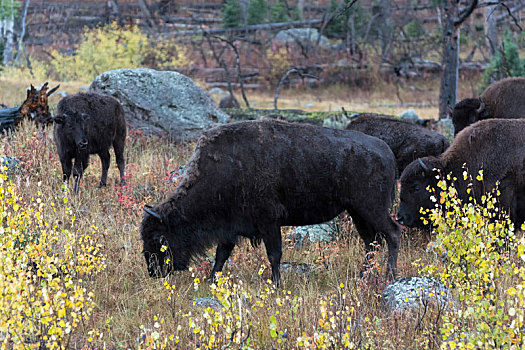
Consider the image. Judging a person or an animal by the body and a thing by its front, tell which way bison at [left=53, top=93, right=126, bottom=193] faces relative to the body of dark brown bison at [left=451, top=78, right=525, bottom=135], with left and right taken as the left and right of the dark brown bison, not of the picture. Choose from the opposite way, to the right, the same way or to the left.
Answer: to the left

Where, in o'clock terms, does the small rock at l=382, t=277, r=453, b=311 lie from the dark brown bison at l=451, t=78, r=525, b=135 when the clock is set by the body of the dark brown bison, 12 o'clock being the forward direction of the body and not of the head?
The small rock is roughly at 9 o'clock from the dark brown bison.

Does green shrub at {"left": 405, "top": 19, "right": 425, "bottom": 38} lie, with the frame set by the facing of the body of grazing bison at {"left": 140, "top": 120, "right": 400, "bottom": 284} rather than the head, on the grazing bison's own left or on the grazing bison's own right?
on the grazing bison's own right

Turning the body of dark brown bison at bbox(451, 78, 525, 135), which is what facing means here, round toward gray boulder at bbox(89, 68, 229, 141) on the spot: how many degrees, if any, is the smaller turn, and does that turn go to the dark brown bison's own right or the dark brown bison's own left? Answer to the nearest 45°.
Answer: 0° — it already faces it

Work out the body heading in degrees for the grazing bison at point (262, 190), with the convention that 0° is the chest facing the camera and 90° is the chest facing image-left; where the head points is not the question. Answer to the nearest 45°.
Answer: approximately 90°

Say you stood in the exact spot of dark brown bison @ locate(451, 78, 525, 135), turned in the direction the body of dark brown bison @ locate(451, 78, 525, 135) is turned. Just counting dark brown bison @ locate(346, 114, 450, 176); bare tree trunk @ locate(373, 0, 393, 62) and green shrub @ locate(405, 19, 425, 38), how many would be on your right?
2

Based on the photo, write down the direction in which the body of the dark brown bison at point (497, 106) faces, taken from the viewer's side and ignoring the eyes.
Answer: to the viewer's left

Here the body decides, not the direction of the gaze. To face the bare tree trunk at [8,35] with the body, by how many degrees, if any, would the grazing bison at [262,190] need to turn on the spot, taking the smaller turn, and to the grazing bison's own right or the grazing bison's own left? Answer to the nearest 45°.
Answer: approximately 45° to the grazing bison's own right

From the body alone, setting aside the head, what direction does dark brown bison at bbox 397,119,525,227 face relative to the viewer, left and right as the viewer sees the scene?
facing to the left of the viewer
